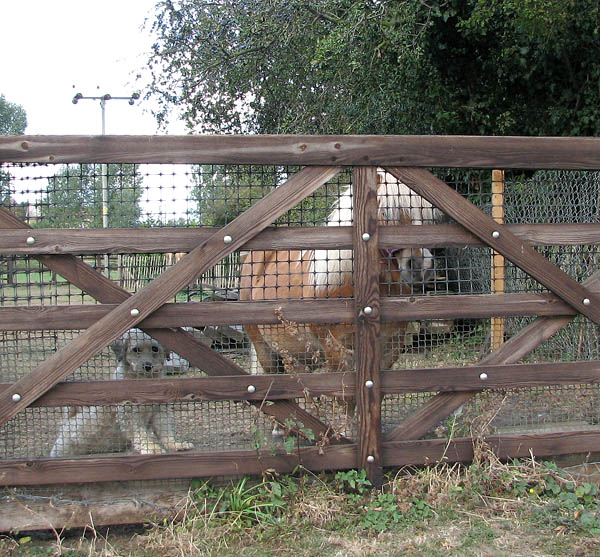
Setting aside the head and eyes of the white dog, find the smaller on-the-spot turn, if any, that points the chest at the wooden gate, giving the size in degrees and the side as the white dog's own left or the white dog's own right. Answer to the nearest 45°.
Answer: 0° — it already faces it

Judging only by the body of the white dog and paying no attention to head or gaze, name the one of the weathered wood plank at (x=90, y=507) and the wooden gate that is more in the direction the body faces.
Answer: the wooden gate

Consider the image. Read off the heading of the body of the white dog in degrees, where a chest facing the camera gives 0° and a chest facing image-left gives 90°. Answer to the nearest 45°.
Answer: approximately 315°
